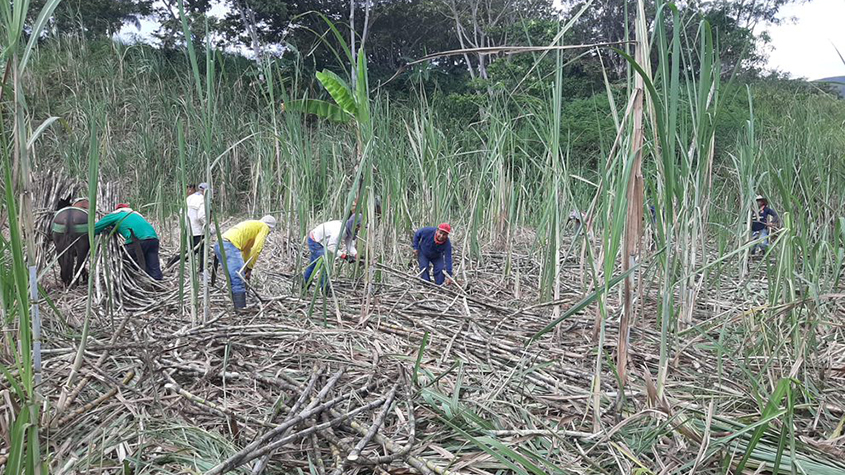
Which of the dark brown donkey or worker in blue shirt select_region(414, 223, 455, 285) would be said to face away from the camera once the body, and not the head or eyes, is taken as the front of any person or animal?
the dark brown donkey

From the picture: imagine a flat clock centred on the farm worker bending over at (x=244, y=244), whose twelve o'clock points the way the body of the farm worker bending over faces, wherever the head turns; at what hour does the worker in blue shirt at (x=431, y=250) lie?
The worker in blue shirt is roughly at 12 o'clock from the farm worker bending over.

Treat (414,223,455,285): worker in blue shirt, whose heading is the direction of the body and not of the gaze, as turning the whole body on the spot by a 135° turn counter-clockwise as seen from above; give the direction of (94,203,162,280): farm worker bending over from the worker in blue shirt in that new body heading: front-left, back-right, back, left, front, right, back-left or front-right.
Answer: left

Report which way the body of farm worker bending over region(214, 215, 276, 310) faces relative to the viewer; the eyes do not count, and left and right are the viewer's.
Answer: facing to the right of the viewer

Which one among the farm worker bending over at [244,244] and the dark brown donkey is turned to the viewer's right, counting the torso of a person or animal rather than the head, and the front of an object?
the farm worker bending over

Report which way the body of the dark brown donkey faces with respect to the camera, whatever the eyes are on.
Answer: away from the camera

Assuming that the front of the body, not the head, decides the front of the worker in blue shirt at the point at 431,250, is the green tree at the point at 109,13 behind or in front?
behind

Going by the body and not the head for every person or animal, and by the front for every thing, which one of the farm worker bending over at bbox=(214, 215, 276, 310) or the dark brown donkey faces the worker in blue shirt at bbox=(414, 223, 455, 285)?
the farm worker bending over

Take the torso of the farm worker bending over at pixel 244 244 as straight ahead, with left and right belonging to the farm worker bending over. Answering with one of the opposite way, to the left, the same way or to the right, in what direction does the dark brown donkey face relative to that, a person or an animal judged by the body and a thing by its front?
to the left

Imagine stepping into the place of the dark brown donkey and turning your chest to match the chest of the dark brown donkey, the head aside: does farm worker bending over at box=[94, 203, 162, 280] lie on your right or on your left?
on your right

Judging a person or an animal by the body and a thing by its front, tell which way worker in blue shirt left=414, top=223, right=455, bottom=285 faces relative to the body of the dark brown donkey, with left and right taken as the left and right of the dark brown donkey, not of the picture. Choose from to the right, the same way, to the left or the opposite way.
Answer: the opposite way

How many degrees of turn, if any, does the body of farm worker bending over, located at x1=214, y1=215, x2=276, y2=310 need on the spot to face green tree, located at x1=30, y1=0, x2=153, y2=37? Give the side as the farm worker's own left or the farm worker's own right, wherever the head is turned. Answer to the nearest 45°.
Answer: approximately 90° to the farm worker's own left

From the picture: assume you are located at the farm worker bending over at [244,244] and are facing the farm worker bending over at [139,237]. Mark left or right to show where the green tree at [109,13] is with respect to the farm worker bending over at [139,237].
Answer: right

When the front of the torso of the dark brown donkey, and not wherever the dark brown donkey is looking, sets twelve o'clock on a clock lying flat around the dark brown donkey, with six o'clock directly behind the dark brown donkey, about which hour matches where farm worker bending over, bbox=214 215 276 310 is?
The farm worker bending over is roughly at 4 o'clock from the dark brown donkey.

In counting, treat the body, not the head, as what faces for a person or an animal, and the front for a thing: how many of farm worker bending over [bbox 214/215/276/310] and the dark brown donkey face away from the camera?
1
